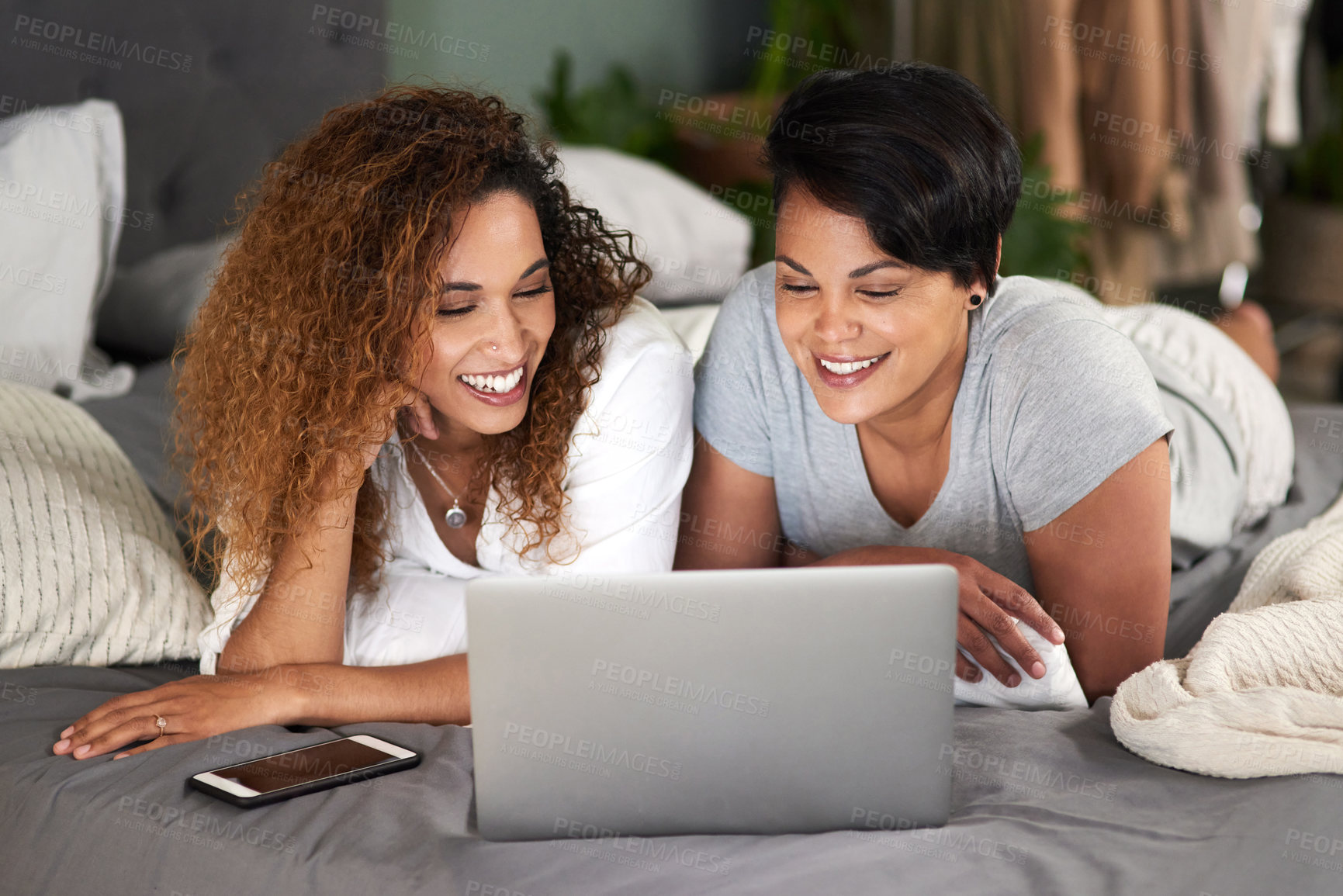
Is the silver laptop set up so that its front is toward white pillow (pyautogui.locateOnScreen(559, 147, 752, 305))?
yes

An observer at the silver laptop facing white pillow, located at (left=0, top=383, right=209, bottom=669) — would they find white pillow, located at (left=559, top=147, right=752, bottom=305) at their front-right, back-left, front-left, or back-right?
front-right

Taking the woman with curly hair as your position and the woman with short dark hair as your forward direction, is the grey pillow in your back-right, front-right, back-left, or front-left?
back-left

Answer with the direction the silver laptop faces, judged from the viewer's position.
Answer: facing away from the viewer

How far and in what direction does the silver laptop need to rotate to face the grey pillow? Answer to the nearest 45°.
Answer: approximately 45° to its left

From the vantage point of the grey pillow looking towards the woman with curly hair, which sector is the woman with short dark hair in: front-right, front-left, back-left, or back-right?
front-left

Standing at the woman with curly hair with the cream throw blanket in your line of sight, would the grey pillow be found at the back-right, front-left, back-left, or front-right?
back-left

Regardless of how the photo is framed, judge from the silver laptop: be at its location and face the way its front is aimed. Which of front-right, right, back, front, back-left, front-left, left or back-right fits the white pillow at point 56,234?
front-left
